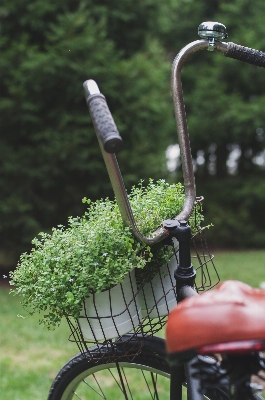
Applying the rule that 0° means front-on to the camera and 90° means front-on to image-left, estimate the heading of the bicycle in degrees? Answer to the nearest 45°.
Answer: approximately 135°
